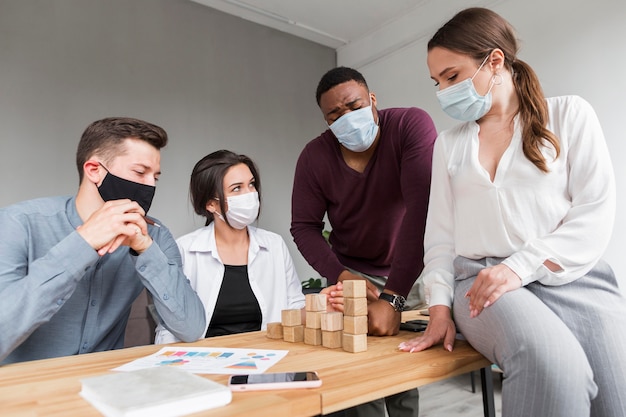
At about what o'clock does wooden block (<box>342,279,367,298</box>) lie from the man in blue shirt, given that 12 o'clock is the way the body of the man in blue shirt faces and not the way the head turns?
The wooden block is roughly at 12 o'clock from the man in blue shirt.

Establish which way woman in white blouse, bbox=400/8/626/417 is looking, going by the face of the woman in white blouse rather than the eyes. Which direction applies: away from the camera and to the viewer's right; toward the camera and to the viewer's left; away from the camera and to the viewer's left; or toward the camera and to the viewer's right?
toward the camera and to the viewer's left

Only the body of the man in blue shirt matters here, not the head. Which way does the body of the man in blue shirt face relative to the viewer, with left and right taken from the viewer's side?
facing the viewer and to the right of the viewer

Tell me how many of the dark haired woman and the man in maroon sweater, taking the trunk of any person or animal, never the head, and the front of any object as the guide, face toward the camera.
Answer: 2

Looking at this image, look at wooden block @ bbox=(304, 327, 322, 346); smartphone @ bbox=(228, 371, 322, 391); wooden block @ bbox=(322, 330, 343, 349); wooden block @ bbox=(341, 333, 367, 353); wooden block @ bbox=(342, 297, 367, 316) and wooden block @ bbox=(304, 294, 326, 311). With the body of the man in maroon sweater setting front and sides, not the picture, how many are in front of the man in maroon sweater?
6

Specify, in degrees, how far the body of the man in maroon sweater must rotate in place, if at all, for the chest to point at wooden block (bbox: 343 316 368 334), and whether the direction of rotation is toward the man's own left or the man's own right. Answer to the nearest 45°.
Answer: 0° — they already face it

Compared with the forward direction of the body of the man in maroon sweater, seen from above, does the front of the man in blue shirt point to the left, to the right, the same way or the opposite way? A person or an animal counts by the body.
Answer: to the left

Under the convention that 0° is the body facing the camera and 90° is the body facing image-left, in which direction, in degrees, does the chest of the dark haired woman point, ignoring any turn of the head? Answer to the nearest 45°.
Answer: approximately 0°

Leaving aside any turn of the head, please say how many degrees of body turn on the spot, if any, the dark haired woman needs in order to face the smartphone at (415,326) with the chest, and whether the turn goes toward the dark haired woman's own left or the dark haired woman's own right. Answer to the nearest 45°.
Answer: approximately 45° to the dark haired woman's own left

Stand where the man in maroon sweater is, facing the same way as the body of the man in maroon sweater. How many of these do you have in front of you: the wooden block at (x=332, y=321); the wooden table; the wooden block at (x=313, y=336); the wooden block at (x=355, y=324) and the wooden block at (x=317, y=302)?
5

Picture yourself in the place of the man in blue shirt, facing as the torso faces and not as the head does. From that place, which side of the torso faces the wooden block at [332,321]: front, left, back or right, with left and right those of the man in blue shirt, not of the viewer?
front

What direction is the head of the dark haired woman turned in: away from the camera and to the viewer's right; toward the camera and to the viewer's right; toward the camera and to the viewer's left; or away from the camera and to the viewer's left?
toward the camera and to the viewer's right

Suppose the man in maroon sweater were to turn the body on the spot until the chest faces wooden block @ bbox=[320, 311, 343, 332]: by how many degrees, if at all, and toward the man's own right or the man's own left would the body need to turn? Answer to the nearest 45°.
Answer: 0° — they already face it

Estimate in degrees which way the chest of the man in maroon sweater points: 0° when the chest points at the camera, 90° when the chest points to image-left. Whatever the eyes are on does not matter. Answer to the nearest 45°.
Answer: approximately 0°

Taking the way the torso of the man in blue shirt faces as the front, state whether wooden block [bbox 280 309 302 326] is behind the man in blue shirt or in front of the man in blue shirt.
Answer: in front
